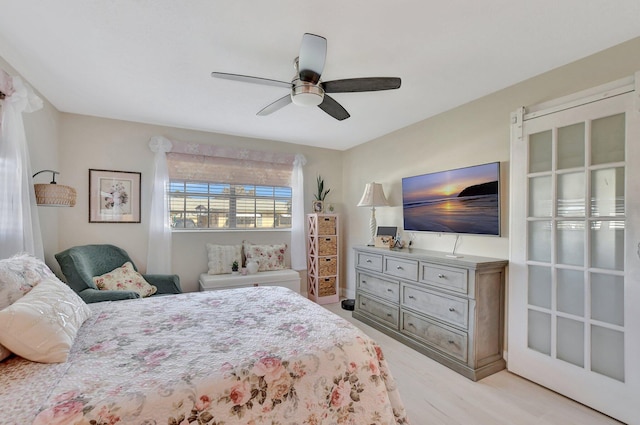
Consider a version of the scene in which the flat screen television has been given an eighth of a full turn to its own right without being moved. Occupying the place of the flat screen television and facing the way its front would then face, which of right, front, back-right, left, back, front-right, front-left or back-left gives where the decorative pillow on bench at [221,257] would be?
front

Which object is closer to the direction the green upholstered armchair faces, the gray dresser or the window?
the gray dresser

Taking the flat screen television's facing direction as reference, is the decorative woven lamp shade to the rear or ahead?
ahead

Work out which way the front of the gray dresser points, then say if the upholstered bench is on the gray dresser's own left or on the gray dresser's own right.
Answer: on the gray dresser's own right

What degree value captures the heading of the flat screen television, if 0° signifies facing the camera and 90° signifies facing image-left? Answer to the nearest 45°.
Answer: approximately 45°

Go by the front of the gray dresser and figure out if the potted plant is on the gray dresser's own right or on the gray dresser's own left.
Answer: on the gray dresser's own right

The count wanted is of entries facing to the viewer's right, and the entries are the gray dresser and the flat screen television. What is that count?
0

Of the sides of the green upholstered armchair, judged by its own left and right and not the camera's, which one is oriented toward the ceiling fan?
front

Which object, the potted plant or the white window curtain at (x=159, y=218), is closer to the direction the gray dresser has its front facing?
the white window curtain

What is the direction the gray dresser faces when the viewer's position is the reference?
facing the viewer and to the left of the viewer

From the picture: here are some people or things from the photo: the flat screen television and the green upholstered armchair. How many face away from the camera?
0

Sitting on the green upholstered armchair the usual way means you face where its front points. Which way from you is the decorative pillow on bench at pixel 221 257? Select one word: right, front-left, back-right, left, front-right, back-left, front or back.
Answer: front-left

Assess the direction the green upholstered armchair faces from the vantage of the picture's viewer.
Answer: facing the viewer and to the right of the viewer

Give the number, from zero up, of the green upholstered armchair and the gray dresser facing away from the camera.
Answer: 0
